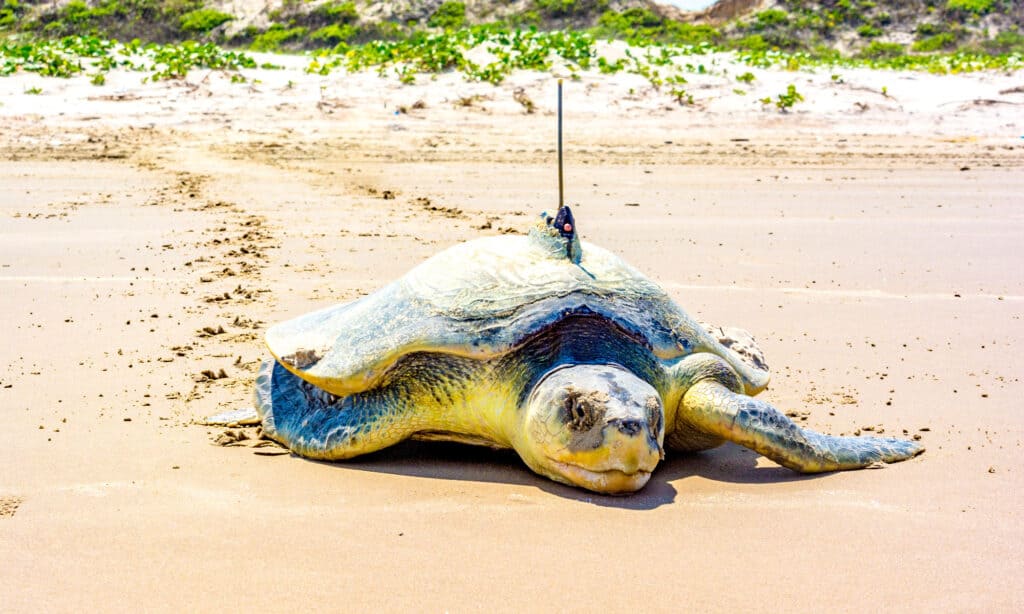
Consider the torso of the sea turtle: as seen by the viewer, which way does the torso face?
toward the camera

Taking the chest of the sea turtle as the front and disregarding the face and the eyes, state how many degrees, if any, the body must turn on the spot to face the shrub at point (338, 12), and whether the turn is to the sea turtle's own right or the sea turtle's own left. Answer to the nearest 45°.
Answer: approximately 180°

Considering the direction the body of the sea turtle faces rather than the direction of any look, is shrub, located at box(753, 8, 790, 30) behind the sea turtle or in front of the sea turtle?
behind

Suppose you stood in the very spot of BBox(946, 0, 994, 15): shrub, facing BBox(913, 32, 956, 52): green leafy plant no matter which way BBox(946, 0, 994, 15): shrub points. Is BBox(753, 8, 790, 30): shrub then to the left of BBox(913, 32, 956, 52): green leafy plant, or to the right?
right

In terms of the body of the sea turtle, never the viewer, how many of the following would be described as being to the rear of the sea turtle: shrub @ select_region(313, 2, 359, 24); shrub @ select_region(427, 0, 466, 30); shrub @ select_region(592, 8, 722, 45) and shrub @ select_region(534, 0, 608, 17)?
4

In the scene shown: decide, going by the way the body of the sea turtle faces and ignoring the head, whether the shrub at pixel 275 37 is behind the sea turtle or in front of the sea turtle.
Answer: behind

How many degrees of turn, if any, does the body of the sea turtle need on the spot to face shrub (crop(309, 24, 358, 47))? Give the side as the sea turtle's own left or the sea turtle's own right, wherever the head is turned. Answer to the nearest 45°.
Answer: approximately 180°

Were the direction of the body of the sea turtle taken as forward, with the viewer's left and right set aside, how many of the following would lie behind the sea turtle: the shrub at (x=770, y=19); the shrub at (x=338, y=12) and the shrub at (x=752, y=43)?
3

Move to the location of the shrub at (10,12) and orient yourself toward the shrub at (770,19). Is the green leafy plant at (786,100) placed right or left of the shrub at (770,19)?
right

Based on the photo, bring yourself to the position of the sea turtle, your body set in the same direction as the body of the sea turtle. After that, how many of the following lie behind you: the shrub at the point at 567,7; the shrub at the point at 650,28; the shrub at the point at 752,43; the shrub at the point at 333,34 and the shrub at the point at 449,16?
5

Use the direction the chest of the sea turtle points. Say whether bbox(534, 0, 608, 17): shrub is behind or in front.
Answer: behind

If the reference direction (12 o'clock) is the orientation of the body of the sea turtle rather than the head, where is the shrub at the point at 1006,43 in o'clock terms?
The shrub is roughly at 7 o'clock from the sea turtle.

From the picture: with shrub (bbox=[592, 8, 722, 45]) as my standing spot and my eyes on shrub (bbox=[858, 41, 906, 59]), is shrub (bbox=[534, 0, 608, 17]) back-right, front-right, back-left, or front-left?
back-left

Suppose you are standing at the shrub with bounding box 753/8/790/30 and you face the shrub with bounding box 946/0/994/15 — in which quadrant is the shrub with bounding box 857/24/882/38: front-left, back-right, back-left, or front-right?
front-right

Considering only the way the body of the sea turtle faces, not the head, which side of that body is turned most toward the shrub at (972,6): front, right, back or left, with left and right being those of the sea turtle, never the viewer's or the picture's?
back

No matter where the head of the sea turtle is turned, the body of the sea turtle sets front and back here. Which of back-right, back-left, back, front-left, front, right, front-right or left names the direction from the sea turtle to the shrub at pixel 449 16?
back

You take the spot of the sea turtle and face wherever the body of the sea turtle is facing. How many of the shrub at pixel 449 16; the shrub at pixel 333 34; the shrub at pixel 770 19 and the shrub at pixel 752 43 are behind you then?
4
